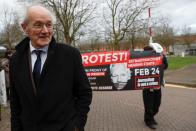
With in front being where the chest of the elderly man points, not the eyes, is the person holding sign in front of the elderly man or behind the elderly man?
behind

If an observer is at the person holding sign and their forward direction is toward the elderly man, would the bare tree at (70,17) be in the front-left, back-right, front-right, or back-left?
back-right

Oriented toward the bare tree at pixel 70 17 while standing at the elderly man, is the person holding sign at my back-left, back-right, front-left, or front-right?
front-right

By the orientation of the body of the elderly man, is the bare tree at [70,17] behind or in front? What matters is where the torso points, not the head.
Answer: behind

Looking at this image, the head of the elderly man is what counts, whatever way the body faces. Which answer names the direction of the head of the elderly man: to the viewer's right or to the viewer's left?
to the viewer's right
